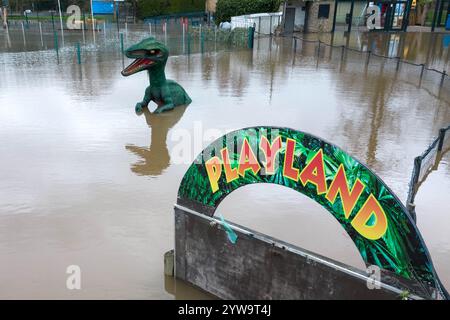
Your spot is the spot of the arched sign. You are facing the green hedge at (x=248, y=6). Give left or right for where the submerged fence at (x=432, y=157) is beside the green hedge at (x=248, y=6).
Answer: right

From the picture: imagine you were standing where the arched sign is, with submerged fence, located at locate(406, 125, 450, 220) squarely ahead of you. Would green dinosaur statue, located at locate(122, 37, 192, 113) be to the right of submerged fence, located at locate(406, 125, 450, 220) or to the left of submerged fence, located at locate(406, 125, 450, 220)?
left

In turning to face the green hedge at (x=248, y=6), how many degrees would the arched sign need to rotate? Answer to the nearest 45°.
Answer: approximately 135° to its right

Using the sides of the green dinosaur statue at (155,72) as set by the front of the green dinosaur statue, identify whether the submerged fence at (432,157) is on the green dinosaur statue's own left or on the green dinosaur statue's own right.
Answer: on the green dinosaur statue's own left

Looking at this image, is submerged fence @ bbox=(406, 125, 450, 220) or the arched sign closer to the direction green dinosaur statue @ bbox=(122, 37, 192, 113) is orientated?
the arched sign

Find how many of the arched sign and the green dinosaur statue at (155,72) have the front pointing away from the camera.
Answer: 0

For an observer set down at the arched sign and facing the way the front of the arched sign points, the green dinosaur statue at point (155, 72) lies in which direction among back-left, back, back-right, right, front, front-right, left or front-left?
right

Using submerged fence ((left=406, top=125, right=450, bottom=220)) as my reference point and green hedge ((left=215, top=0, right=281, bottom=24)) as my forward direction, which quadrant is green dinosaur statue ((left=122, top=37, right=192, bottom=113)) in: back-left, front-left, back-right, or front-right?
front-left

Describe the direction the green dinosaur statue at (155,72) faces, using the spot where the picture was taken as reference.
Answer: facing the viewer and to the left of the viewer
